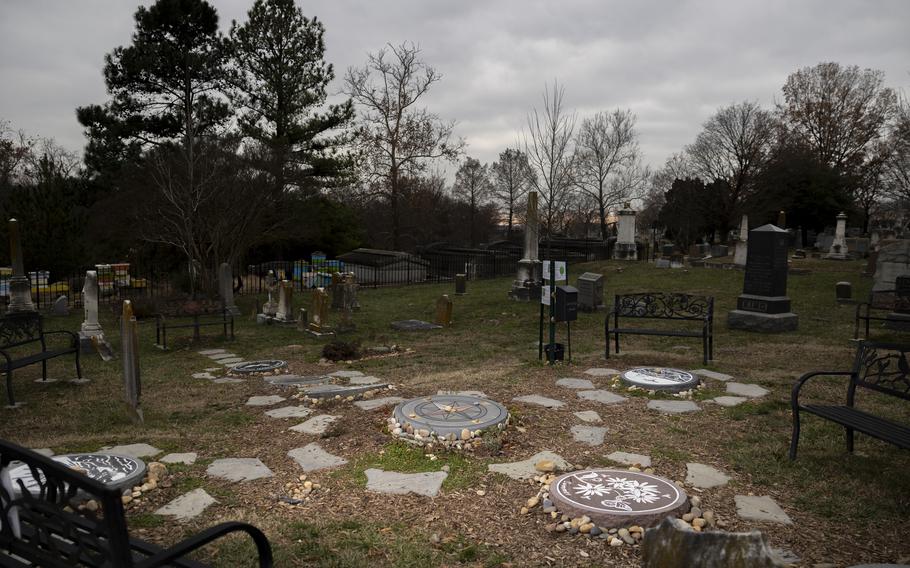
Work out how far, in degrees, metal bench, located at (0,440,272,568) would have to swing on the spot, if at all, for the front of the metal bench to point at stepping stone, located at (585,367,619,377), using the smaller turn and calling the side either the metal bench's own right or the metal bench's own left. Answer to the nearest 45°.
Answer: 0° — it already faces it

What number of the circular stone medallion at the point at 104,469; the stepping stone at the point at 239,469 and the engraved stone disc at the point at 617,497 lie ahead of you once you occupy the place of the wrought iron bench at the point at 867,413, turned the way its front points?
3

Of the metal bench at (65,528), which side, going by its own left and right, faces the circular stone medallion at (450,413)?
front

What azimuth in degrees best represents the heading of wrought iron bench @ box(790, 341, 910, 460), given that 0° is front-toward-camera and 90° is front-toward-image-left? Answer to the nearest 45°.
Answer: approximately 45°

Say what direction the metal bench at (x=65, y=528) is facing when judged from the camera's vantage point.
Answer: facing away from the viewer and to the right of the viewer

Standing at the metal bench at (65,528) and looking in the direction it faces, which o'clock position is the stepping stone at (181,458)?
The stepping stone is roughly at 11 o'clock from the metal bench.

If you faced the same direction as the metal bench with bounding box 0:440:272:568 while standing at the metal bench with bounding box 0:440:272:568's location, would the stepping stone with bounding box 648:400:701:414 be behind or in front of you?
in front

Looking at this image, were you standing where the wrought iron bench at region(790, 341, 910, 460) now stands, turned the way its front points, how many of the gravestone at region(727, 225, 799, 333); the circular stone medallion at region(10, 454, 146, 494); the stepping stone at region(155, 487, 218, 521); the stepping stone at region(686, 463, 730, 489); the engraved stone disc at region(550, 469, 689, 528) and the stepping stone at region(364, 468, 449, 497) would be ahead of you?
5

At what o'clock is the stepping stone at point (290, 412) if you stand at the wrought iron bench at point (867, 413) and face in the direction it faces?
The stepping stone is roughly at 1 o'clock from the wrought iron bench.

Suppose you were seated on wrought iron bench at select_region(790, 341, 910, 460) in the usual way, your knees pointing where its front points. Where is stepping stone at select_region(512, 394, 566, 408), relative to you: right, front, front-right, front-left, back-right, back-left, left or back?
front-right

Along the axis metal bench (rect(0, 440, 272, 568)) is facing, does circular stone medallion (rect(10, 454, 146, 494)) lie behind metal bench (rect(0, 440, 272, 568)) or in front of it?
in front
